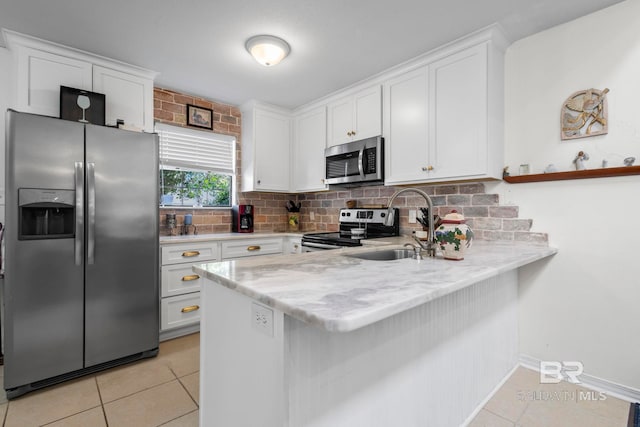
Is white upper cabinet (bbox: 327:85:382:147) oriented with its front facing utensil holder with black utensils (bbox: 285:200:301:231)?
no

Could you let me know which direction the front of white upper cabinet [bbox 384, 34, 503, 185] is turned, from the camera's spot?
facing the viewer and to the left of the viewer

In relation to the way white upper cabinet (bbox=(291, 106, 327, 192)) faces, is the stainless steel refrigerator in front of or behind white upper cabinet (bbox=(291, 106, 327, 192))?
in front

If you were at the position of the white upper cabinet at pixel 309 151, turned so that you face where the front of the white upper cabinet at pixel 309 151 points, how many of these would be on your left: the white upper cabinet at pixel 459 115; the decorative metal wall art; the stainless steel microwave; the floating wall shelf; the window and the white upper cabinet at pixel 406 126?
5

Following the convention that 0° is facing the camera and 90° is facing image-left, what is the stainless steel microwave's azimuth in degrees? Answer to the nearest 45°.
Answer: approximately 45°

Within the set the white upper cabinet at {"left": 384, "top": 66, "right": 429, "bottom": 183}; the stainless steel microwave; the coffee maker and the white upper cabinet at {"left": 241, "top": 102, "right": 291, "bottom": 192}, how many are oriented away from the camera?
0

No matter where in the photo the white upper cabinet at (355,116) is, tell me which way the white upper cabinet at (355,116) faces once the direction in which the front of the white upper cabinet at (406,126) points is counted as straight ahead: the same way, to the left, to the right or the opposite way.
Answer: the same way

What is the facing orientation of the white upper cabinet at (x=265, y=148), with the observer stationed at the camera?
facing the viewer and to the right of the viewer

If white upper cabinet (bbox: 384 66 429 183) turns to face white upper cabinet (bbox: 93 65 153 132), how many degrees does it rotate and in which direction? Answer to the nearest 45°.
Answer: approximately 45° to its right

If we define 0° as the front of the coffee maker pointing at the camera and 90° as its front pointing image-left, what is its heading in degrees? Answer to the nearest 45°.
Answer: approximately 315°

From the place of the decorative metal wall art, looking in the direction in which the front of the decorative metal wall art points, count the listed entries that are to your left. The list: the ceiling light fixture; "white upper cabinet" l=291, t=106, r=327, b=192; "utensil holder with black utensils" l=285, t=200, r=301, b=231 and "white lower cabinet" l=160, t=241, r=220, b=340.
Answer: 0
